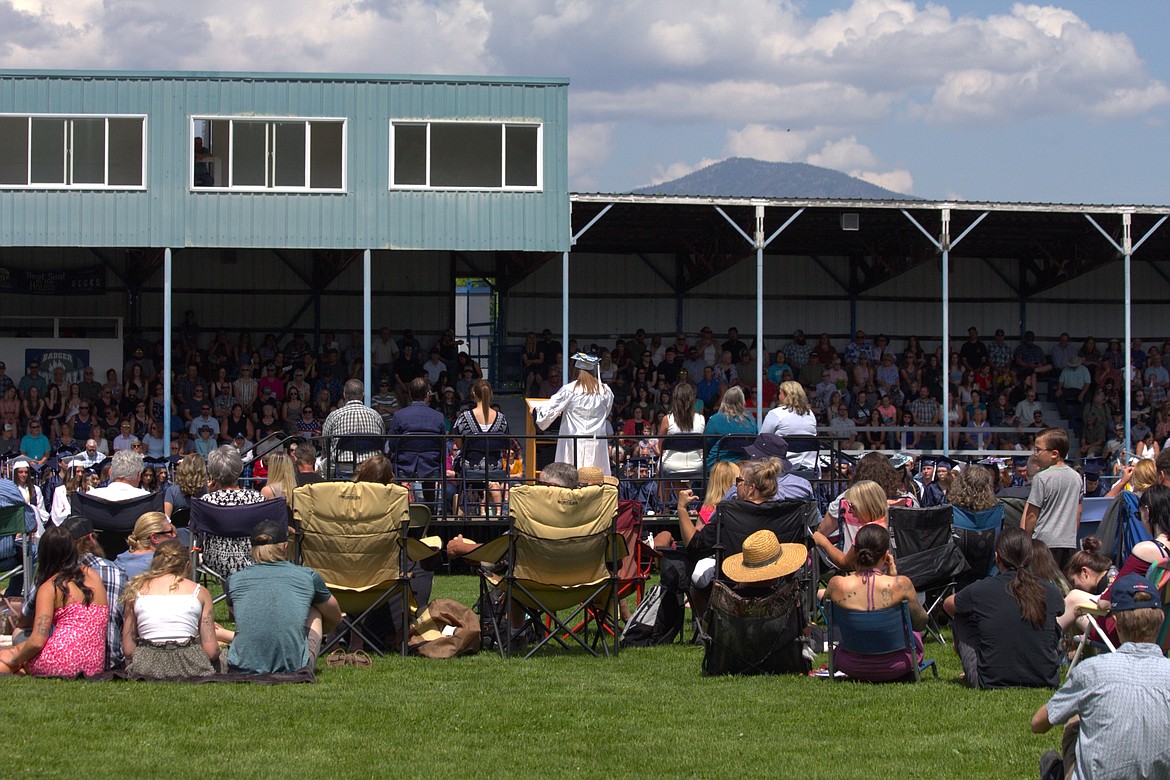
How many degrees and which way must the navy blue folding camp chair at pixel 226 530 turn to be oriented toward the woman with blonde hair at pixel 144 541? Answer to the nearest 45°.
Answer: approximately 135° to its left

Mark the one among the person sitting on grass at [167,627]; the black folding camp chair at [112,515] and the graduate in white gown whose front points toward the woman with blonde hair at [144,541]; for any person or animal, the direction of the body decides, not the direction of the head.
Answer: the person sitting on grass

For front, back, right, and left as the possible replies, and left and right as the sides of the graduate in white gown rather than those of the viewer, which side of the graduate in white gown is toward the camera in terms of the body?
back

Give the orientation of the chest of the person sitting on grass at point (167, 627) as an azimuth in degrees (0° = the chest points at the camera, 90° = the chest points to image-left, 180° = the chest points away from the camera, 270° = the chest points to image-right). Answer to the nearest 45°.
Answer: approximately 180°

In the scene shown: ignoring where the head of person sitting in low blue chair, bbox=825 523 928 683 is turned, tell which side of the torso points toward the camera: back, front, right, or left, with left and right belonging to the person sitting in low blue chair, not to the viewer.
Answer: back

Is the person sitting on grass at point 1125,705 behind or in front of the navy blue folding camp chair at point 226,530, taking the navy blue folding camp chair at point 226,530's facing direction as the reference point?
behind

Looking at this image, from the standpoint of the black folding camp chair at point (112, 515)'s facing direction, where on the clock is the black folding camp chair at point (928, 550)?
the black folding camp chair at point (928, 550) is roughly at 4 o'clock from the black folding camp chair at point (112, 515).

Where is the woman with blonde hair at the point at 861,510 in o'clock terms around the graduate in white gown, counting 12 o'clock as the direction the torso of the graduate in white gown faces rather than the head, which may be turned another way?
The woman with blonde hair is roughly at 5 o'clock from the graduate in white gown.

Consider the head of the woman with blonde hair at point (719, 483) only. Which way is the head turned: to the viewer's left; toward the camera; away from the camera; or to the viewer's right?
away from the camera

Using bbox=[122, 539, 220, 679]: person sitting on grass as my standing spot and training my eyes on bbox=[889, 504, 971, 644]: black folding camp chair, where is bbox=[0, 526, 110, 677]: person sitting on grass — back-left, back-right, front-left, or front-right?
back-left

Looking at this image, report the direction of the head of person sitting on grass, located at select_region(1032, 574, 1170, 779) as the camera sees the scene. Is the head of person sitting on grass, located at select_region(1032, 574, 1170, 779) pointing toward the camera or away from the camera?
away from the camera

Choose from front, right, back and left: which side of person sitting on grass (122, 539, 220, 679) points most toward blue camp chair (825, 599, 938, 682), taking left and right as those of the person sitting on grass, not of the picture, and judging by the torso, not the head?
right

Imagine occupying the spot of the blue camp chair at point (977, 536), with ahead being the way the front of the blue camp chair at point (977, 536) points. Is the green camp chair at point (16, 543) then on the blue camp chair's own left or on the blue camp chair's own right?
on the blue camp chair's own left

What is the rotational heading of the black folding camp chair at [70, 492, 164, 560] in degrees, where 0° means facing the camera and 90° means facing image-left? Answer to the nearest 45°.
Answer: approximately 180°

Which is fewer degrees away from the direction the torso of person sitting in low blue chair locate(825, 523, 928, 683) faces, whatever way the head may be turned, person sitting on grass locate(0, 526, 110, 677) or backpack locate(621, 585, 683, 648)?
the backpack

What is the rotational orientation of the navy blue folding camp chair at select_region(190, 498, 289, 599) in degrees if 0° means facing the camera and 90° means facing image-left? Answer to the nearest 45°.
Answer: approximately 180°
